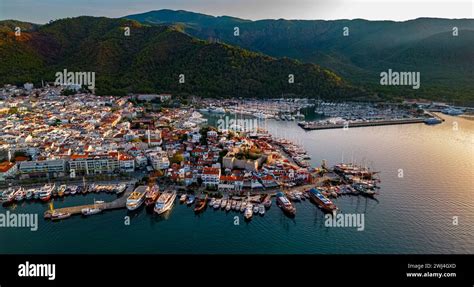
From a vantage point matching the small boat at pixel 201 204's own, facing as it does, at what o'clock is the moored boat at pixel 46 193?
The moored boat is roughly at 2 o'clock from the small boat.

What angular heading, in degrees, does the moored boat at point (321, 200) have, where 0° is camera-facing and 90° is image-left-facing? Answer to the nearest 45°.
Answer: approximately 315°

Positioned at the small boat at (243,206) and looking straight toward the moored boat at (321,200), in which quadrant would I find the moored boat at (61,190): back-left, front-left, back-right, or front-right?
back-left

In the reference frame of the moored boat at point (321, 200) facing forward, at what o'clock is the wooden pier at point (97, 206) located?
The wooden pier is roughly at 4 o'clock from the moored boat.

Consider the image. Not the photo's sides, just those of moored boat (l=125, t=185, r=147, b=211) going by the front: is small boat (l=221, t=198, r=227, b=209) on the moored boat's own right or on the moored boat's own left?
on the moored boat's own left

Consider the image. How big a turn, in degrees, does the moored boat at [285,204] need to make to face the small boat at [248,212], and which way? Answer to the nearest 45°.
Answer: approximately 90° to its right

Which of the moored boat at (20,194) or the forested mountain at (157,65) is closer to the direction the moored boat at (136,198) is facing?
the moored boat
